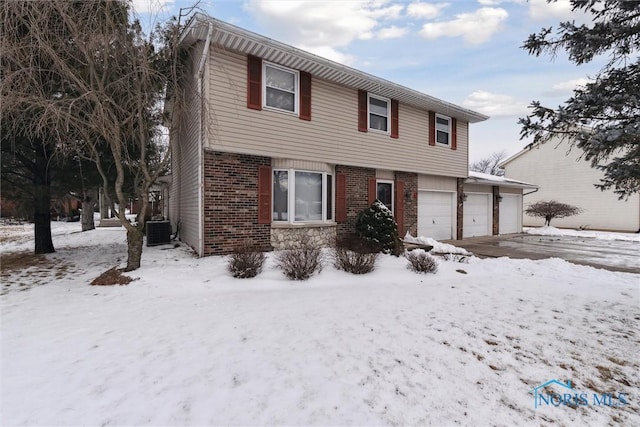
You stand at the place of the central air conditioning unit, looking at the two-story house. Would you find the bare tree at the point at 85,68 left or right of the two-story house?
right

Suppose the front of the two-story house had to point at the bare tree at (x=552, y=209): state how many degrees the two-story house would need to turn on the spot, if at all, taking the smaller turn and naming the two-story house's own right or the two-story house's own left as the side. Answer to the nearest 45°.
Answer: approximately 90° to the two-story house's own left

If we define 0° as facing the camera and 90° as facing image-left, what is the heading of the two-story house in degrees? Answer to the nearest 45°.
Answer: approximately 315°

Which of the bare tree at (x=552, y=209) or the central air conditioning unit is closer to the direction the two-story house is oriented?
the bare tree

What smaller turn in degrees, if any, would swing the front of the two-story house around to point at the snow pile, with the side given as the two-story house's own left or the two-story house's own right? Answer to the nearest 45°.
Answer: approximately 45° to the two-story house's own left

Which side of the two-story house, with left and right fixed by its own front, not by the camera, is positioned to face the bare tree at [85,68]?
right
